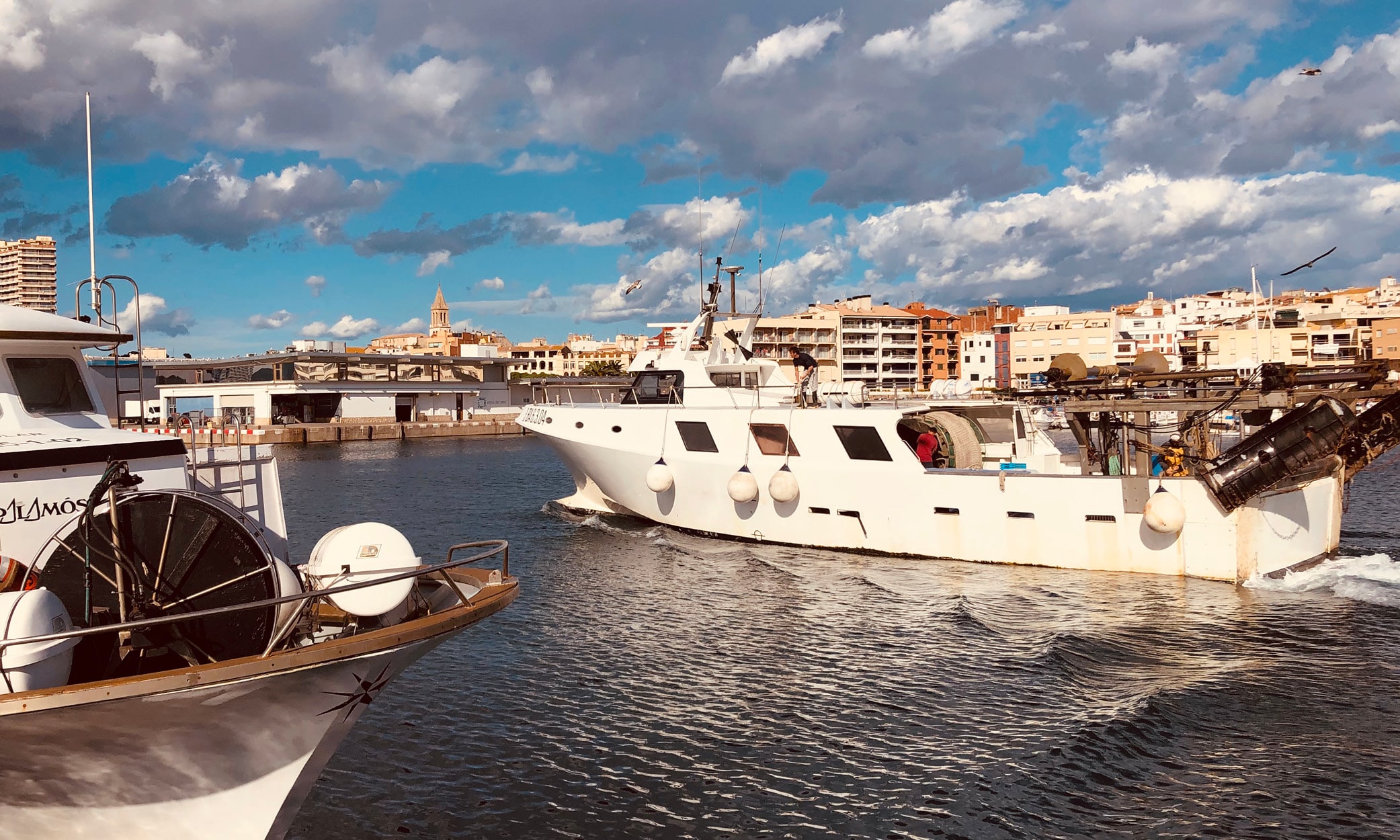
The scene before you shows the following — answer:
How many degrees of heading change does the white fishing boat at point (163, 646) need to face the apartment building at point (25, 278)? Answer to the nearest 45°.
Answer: approximately 90° to its left

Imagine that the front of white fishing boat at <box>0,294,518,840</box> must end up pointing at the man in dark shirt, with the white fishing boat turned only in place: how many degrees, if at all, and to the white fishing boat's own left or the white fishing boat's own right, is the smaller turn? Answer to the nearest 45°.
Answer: approximately 45° to the white fishing boat's own left

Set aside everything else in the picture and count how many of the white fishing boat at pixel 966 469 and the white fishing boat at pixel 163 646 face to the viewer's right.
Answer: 1

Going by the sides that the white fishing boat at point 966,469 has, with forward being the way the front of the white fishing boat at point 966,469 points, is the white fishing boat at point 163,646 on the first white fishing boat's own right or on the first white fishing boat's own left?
on the first white fishing boat's own left

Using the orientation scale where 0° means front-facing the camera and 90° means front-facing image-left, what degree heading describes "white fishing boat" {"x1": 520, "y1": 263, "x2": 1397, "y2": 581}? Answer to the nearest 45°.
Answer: approximately 135°

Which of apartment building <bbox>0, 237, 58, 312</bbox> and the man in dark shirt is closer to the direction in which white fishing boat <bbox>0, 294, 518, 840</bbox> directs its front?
the man in dark shirt

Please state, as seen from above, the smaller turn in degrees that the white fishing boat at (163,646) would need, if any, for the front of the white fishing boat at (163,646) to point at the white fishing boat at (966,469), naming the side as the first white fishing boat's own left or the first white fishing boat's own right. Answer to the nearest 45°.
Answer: approximately 45° to the first white fishing boat's own left

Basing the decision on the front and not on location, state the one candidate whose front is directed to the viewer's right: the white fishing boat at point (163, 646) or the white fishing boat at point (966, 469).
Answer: the white fishing boat at point (163, 646)

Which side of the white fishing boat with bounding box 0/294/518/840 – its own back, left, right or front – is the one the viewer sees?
right
